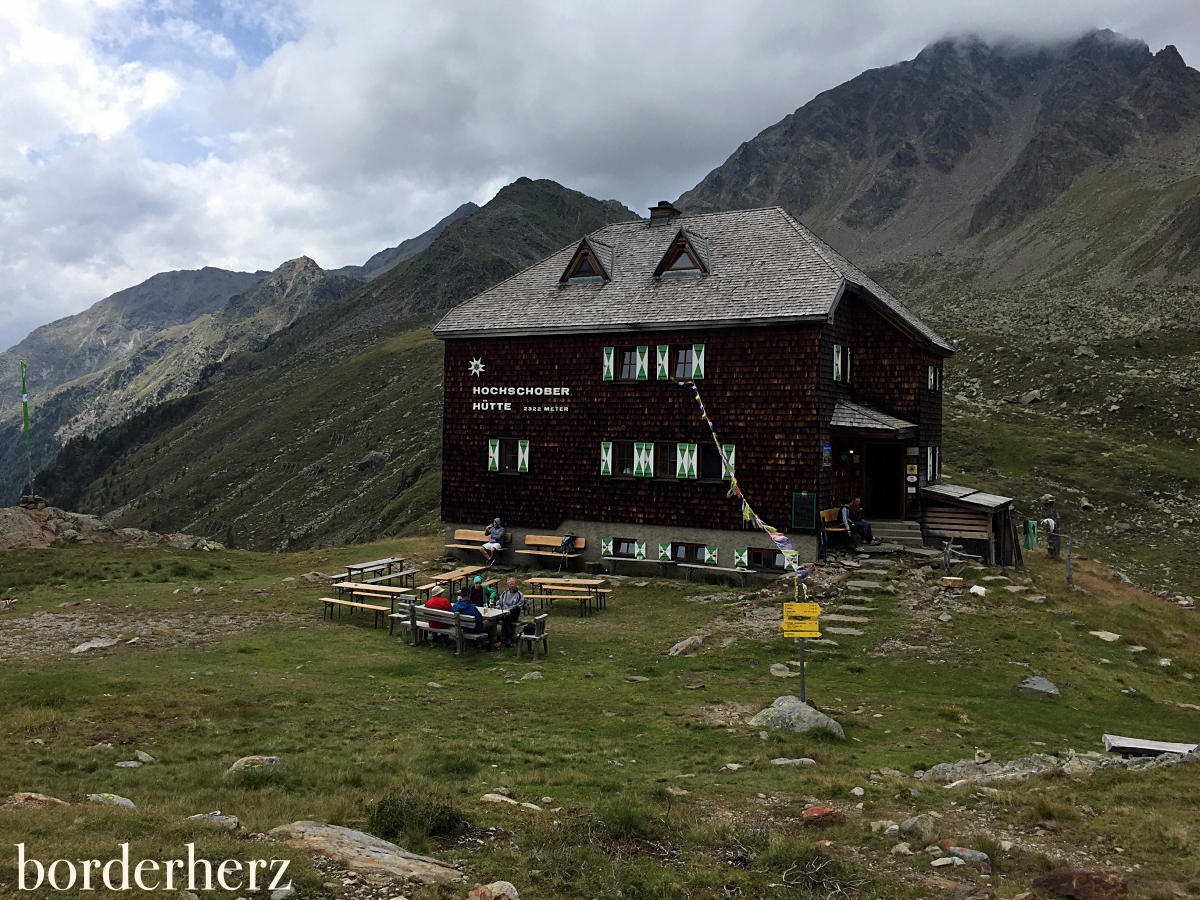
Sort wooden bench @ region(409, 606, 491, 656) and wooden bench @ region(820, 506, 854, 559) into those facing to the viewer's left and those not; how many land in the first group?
0

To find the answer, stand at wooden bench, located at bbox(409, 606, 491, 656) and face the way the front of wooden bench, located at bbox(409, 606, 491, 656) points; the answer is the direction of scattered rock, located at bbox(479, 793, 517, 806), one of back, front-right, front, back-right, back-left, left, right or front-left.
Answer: back-right

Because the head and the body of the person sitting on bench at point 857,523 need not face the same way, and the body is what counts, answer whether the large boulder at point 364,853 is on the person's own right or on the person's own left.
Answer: on the person's own right

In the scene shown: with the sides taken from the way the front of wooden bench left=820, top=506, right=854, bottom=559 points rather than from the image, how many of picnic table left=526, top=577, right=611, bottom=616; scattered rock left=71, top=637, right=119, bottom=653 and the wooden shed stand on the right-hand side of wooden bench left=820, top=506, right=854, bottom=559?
2

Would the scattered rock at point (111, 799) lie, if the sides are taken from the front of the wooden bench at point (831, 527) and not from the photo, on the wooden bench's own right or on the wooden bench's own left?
on the wooden bench's own right

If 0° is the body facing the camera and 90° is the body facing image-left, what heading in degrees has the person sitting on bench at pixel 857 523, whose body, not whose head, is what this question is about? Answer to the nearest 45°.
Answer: approximately 315°

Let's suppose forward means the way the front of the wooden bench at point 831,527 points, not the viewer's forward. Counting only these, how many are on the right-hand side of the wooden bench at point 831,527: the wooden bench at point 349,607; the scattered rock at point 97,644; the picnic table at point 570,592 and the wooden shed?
3

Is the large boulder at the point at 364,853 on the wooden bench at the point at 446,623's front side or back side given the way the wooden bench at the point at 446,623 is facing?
on the back side

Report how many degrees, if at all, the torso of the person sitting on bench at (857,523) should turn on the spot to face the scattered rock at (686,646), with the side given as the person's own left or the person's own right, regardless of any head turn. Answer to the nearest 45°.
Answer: approximately 45° to the person's own right

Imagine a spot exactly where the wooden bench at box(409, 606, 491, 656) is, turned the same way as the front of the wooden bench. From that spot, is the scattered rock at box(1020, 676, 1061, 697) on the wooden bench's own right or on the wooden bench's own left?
on the wooden bench's own right

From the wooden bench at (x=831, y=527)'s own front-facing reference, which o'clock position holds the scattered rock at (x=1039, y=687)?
The scattered rock is roughly at 1 o'clock from the wooden bench.

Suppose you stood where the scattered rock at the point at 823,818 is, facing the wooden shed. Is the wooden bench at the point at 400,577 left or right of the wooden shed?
left

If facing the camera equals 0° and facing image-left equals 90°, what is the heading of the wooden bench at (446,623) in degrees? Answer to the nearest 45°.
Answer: approximately 225°

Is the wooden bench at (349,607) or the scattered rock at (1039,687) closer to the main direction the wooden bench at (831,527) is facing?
the scattered rock

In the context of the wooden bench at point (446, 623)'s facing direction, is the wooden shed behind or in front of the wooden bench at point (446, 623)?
in front

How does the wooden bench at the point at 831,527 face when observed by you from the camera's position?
facing the viewer and to the right of the viewer

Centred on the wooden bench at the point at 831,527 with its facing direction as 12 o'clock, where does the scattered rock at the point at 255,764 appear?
The scattered rock is roughly at 2 o'clock from the wooden bench.
